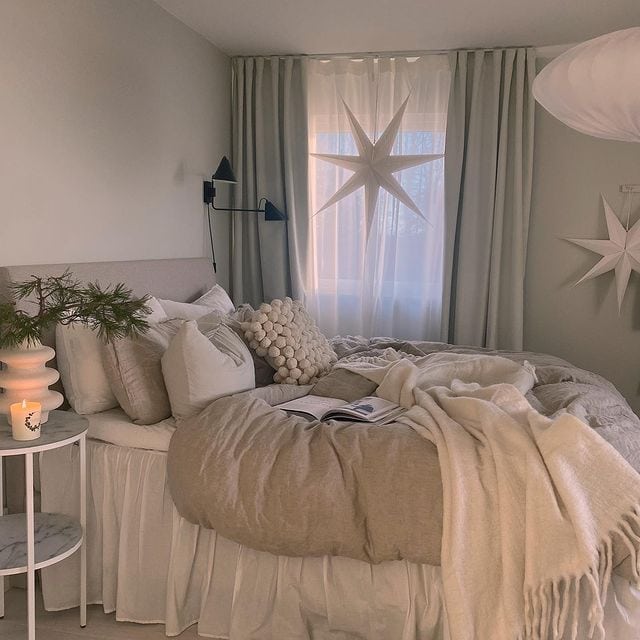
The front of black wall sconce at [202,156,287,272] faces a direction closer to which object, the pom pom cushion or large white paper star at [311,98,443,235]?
the large white paper star

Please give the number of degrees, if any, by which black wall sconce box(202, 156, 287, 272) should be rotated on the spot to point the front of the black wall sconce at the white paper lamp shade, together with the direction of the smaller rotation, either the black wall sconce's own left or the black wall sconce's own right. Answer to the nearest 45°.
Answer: approximately 45° to the black wall sconce's own right

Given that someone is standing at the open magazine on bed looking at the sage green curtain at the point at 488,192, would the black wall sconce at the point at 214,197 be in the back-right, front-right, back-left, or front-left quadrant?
front-left

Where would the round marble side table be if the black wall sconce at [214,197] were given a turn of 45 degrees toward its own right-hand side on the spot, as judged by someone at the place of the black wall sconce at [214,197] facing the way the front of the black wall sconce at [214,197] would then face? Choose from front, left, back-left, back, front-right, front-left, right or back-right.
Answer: front-right

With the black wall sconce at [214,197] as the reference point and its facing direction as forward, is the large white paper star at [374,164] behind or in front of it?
in front

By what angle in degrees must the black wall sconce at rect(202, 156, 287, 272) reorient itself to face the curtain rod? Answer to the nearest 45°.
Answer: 0° — it already faces it

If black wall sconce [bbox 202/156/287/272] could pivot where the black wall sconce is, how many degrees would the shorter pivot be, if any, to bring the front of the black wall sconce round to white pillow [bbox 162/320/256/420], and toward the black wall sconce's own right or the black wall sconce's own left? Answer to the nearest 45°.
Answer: approximately 90° to the black wall sconce's own right

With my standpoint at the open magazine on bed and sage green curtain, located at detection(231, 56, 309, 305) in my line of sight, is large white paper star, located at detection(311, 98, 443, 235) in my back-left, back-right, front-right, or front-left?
front-right

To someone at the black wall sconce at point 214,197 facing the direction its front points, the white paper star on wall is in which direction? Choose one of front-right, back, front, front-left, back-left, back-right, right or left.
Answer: front

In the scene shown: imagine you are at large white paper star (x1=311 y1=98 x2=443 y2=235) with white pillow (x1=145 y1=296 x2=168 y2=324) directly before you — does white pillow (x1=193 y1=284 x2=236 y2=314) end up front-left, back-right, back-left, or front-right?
front-right

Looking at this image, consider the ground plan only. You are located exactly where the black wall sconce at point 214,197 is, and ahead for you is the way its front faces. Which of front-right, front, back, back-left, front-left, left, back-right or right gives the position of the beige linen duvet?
right

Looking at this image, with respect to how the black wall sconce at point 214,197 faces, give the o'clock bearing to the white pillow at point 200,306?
The white pillow is roughly at 3 o'clock from the black wall sconce.

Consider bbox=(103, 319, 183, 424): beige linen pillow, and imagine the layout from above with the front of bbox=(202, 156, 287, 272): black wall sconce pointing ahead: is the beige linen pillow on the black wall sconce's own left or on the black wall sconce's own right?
on the black wall sconce's own right

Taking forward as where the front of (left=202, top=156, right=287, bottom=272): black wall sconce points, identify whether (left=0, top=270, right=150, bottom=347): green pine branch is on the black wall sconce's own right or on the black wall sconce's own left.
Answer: on the black wall sconce's own right

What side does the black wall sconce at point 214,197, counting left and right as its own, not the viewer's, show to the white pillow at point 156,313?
right

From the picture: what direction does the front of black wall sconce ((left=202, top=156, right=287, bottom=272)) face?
to the viewer's right
